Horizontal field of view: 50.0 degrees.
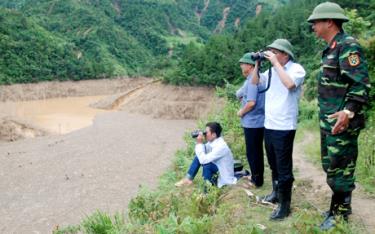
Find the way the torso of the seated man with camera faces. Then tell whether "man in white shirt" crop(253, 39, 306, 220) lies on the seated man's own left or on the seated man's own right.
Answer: on the seated man's own left

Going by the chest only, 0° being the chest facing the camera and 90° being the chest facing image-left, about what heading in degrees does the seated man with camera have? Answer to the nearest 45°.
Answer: approximately 90°

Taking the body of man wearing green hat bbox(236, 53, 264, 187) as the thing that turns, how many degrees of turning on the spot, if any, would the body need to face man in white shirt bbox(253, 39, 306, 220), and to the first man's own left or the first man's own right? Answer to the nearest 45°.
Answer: approximately 90° to the first man's own left

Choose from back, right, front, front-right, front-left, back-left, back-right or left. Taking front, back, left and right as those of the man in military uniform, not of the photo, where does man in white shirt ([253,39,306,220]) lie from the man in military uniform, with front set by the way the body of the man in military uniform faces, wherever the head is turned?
right

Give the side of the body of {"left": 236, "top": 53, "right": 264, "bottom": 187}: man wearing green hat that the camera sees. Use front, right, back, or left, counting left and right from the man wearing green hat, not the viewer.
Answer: left

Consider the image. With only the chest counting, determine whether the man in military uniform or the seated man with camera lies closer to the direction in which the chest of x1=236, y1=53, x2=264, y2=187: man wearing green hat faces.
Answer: the seated man with camera

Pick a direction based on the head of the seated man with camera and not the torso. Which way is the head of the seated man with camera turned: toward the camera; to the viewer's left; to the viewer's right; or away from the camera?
to the viewer's left

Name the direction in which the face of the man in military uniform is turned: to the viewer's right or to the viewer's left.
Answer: to the viewer's left

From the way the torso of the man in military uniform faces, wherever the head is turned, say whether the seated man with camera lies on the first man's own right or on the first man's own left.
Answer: on the first man's own right

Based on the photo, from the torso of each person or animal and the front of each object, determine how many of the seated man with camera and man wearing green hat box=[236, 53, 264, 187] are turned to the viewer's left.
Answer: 2

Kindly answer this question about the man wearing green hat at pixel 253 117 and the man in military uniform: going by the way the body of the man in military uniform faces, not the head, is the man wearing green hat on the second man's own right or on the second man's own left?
on the second man's own right
